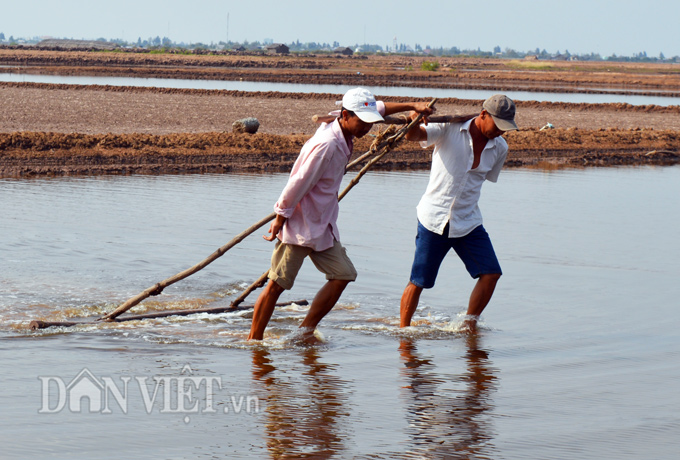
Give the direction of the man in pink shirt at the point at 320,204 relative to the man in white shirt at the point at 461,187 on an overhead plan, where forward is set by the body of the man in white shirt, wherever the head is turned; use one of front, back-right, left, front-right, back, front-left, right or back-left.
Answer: right

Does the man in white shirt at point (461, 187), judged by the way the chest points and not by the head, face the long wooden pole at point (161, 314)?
no
